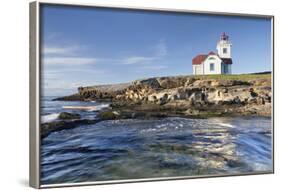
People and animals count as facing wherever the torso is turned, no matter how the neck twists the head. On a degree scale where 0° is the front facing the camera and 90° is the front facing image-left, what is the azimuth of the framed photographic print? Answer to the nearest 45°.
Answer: approximately 315°
